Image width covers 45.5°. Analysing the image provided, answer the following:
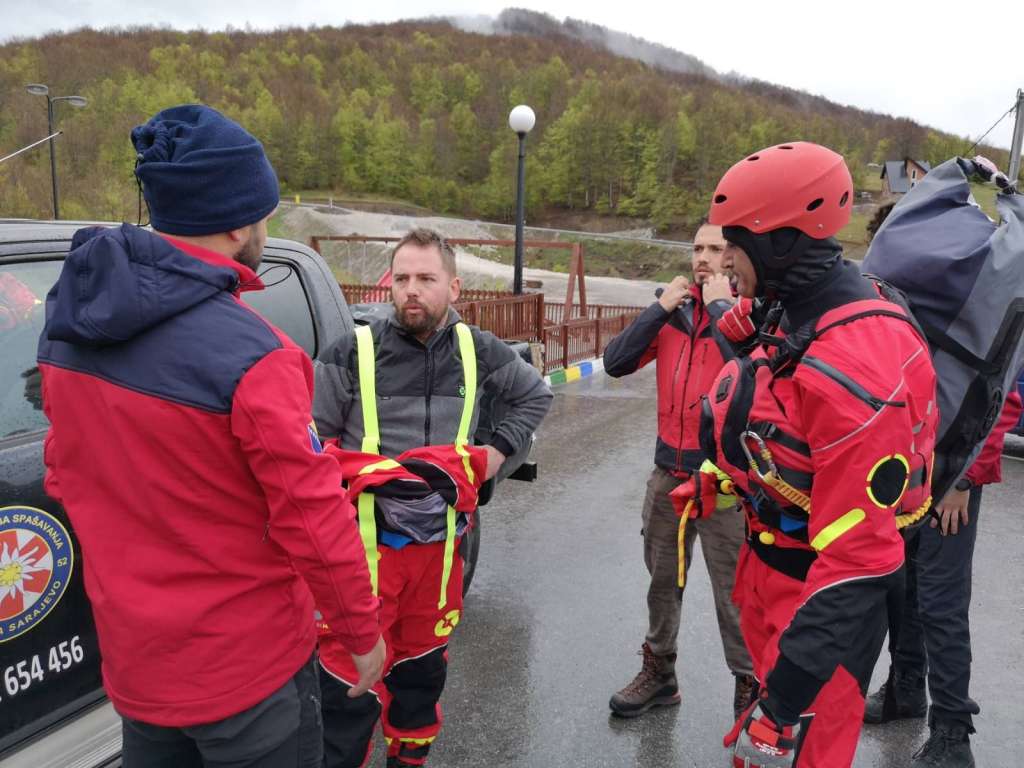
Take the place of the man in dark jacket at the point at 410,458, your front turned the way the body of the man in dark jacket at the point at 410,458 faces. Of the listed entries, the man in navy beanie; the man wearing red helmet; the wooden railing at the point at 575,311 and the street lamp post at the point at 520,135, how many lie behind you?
2

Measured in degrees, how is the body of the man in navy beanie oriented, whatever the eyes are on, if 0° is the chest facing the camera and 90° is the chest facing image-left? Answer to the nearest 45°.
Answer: approximately 225°

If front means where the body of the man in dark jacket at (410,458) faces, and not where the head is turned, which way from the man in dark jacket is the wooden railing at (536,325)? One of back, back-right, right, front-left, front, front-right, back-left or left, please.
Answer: back

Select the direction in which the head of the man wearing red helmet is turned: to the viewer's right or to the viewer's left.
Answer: to the viewer's left

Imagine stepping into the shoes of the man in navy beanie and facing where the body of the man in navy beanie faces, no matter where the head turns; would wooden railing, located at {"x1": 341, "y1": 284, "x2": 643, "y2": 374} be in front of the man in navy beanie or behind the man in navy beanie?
in front

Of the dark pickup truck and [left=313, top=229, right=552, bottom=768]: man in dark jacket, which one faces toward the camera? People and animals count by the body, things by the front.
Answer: the man in dark jacket

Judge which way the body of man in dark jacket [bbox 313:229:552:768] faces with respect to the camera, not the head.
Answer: toward the camera

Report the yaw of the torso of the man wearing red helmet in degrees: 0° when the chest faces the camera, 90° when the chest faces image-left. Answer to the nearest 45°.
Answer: approximately 90°

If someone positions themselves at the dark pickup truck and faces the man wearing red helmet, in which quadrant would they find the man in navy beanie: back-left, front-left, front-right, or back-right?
front-right

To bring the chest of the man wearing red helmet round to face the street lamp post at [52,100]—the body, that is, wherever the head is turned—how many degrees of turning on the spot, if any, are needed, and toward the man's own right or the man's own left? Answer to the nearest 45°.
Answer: approximately 45° to the man's own right

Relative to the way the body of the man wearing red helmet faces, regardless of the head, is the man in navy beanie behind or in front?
in front

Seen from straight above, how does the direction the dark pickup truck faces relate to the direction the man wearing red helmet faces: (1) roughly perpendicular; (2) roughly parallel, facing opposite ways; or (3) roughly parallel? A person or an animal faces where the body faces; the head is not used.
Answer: roughly perpendicular
